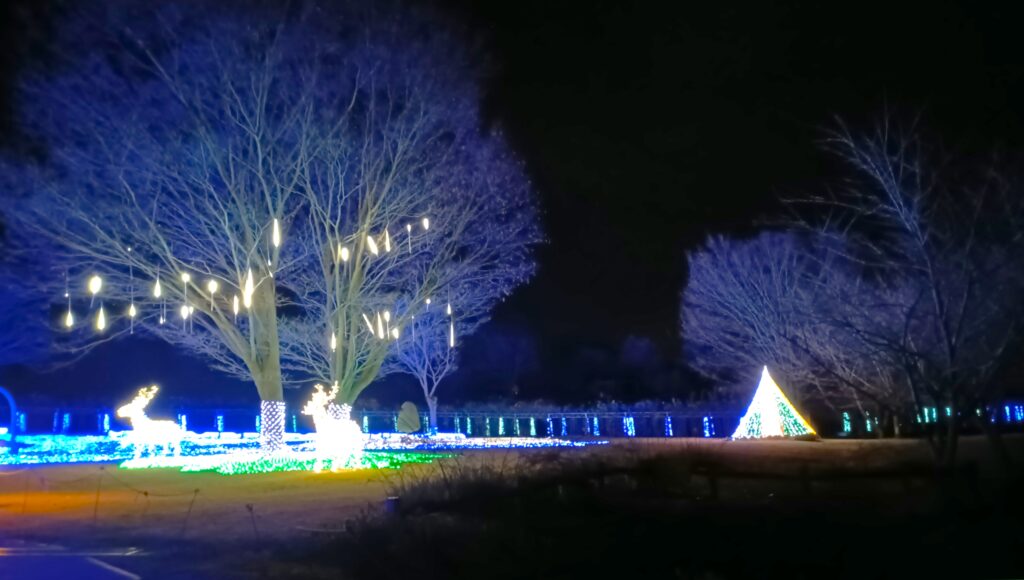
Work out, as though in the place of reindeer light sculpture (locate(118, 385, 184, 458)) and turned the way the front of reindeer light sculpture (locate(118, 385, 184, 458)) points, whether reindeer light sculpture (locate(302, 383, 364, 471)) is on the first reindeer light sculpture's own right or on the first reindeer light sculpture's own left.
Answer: on the first reindeer light sculpture's own left

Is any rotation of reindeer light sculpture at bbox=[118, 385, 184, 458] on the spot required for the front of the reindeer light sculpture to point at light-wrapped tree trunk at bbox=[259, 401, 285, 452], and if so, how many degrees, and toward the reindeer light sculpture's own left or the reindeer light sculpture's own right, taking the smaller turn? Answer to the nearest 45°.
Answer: approximately 135° to the reindeer light sculpture's own left

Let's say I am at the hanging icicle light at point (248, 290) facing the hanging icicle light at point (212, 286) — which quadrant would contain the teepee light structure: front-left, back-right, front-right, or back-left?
back-right

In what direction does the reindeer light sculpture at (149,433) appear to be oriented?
to the viewer's left
